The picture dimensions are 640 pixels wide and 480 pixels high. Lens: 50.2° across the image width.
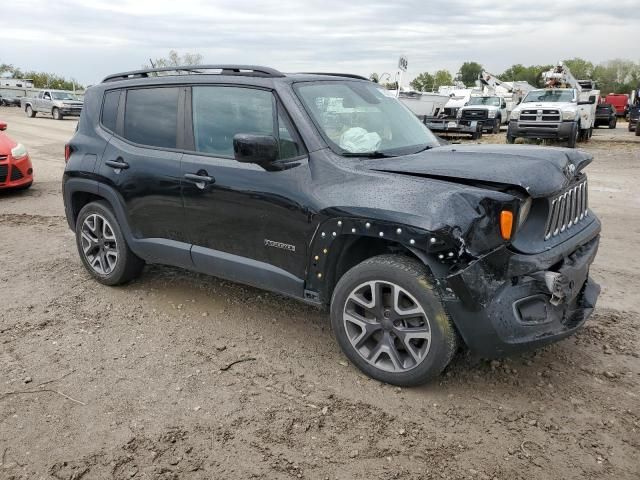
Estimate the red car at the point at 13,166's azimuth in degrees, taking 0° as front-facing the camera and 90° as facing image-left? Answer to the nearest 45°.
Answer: approximately 315°

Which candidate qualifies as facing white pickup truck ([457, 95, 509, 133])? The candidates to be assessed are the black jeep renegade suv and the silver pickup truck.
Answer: the silver pickup truck

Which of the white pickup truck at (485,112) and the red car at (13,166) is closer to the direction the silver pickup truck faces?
the white pickup truck

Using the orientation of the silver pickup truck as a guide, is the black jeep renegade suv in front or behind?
in front

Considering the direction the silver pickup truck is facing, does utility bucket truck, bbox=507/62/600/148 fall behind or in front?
in front

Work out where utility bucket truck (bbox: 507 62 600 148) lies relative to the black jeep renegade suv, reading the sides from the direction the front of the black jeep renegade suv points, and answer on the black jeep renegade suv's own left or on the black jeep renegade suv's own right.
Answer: on the black jeep renegade suv's own left

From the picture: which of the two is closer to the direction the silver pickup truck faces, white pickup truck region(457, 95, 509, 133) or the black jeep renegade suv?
the white pickup truck

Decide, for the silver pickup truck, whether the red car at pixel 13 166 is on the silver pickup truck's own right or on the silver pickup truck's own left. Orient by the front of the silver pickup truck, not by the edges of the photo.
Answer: on the silver pickup truck's own right

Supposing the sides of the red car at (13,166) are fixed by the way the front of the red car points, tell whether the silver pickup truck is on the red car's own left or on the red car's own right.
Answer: on the red car's own left

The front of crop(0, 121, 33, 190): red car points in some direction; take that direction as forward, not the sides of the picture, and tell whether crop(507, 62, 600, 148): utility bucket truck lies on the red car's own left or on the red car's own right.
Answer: on the red car's own left

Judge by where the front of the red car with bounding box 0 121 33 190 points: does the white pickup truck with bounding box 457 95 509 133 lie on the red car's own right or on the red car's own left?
on the red car's own left

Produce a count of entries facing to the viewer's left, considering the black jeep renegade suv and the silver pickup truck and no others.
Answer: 0
